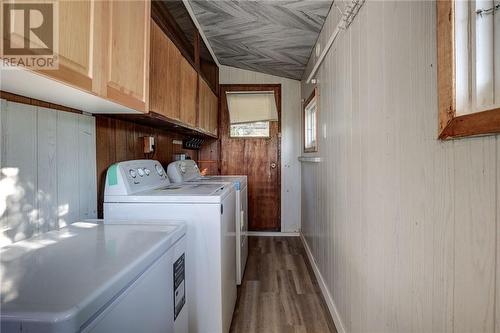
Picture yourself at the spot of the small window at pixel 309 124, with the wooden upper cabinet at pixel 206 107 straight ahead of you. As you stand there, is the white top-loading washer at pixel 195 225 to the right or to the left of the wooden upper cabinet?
left

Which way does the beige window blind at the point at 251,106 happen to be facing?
toward the camera

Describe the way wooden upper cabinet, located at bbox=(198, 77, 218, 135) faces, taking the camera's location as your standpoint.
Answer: facing to the right of the viewer

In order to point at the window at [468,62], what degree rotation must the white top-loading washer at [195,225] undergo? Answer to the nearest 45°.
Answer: approximately 45° to its right

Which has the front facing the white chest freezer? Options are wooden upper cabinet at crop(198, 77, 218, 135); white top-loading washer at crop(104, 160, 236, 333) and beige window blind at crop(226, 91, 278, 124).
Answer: the beige window blind

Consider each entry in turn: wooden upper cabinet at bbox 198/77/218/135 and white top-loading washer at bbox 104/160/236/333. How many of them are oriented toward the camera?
0

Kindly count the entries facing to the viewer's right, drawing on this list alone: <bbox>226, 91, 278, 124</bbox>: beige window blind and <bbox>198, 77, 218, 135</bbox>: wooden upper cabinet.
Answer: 1

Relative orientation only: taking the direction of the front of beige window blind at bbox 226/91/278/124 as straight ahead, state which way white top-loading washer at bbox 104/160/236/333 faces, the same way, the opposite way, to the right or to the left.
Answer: to the left

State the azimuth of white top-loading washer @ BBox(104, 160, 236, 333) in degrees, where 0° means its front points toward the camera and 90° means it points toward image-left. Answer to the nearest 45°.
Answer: approximately 270°

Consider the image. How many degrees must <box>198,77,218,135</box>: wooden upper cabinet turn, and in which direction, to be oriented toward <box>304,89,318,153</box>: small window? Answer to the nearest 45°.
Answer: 0° — it already faces it

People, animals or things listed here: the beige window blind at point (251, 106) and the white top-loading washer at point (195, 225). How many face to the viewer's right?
1

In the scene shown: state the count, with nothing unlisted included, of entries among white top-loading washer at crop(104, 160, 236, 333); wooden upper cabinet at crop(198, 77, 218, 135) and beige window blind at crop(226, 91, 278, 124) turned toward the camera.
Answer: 1

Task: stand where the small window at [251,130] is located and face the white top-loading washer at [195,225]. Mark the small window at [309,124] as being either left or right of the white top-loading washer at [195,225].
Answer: left

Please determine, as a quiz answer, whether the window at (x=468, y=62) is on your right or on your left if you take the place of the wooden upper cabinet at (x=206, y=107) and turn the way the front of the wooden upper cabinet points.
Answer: on your right

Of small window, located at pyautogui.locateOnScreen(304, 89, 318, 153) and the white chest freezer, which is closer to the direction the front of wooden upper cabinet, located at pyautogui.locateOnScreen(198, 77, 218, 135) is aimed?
the small window

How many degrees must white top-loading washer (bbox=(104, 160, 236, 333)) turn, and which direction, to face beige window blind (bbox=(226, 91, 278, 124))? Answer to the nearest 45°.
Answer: approximately 90° to its left

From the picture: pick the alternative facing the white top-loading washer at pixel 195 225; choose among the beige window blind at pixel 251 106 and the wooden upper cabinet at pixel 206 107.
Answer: the beige window blind

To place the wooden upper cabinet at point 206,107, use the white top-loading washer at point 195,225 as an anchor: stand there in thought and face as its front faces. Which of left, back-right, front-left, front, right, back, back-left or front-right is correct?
left
